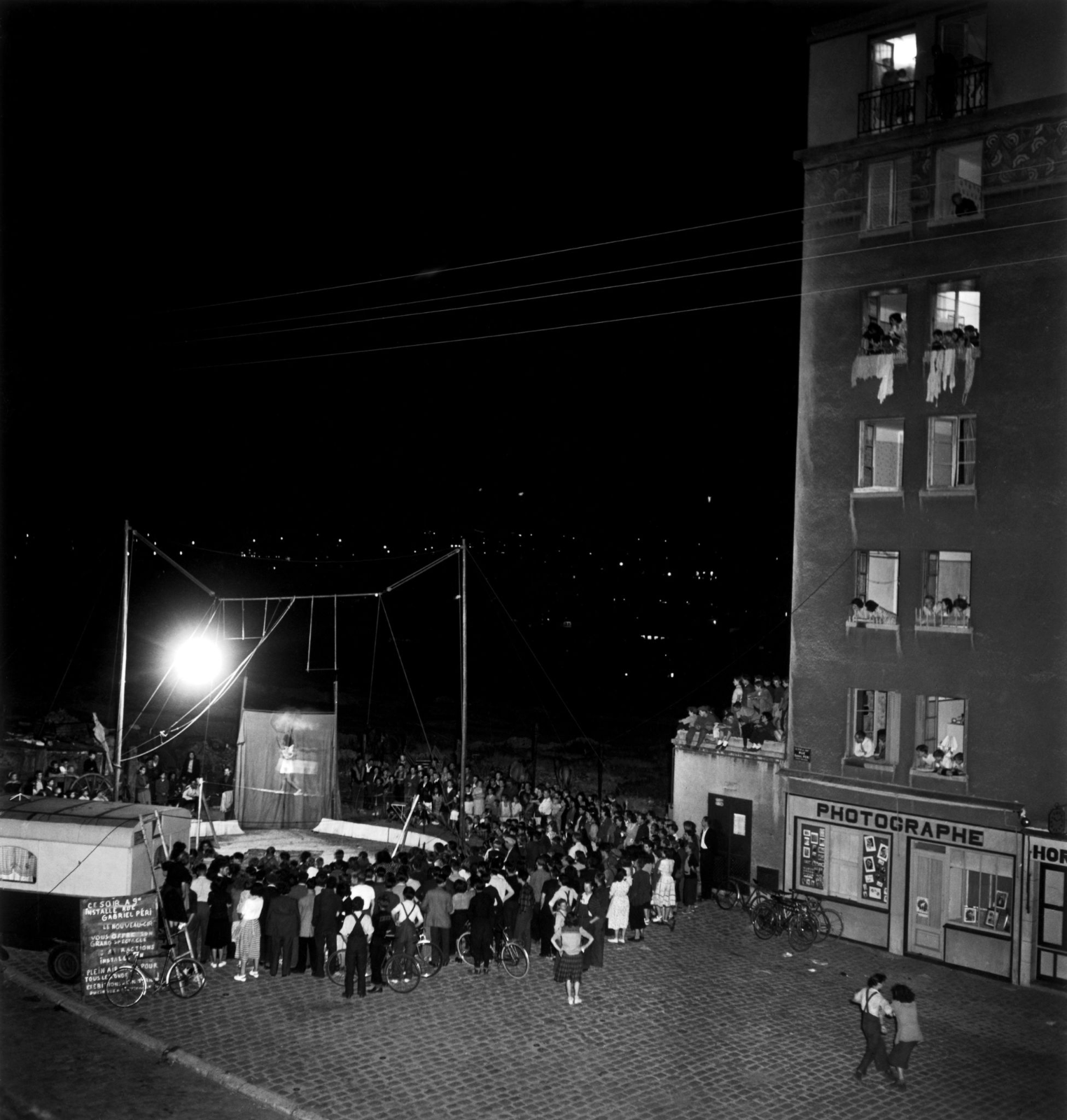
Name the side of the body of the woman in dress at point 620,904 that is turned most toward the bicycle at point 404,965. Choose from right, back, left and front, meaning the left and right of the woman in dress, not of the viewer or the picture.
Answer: left

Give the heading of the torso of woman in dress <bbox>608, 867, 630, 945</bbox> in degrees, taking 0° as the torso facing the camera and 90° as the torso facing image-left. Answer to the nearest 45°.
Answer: approximately 135°

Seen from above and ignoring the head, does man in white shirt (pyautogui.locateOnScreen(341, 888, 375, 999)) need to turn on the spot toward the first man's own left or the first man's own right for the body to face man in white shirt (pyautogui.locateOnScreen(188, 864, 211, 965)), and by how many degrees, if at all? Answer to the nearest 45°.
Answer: approximately 45° to the first man's own left

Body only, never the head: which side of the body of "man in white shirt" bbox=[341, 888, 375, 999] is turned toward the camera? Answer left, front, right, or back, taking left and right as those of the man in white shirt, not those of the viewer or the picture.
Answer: back

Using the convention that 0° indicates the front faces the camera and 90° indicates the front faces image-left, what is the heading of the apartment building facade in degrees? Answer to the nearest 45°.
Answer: approximately 45°

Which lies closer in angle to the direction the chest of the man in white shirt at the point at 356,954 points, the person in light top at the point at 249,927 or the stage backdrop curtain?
the stage backdrop curtain

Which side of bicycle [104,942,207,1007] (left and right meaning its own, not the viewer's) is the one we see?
left

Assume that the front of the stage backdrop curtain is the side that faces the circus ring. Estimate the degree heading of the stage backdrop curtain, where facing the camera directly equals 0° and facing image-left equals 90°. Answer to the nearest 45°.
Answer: approximately 0°

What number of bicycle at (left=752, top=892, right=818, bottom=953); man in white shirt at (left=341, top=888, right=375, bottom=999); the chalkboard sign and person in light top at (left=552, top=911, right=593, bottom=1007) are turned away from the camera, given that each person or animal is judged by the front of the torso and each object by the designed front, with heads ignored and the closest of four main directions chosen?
2

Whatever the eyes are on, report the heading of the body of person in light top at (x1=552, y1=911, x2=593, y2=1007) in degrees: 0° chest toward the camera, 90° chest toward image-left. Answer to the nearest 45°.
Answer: approximately 180°
